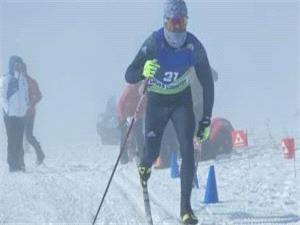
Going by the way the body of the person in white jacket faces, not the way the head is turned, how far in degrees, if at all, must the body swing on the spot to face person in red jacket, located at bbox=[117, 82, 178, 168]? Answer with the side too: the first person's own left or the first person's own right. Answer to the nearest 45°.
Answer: approximately 45° to the first person's own left

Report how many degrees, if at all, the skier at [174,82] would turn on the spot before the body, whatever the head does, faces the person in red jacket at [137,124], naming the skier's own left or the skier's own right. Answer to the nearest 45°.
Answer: approximately 180°

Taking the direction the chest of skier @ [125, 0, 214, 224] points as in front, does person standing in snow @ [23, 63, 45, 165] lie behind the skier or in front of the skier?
behind

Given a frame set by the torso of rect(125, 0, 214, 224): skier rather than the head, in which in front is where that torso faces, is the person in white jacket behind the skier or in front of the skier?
behind

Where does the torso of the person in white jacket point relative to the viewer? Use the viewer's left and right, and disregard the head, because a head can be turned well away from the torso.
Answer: facing the viewer and to the right of the viewer

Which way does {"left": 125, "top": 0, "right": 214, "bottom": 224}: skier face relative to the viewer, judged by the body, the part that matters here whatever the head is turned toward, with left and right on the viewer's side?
facing the viewer

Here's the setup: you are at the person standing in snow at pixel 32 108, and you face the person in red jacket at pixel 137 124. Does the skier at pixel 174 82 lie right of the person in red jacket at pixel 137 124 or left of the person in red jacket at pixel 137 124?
right

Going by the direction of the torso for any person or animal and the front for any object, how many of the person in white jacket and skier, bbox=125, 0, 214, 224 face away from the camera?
0
